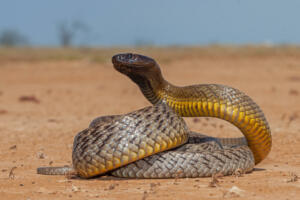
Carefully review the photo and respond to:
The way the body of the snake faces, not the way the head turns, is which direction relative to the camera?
to the viewer's left
